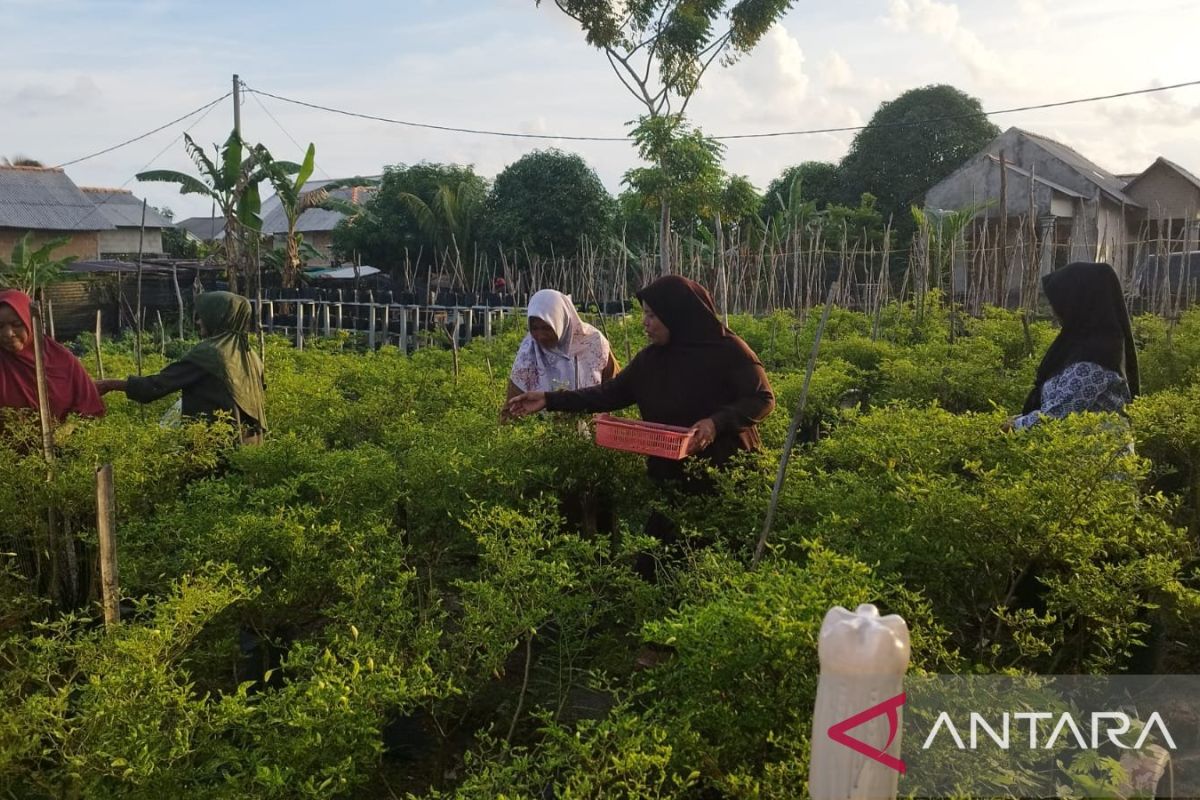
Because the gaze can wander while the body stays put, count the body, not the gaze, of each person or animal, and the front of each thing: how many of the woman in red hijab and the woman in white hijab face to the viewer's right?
0

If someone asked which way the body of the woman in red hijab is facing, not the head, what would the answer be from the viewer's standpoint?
toward the camera

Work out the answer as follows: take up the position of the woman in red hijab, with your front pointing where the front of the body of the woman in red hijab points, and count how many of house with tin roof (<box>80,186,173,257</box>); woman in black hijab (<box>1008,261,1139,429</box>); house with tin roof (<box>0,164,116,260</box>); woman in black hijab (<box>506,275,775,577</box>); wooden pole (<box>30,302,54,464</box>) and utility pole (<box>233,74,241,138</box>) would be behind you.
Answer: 3

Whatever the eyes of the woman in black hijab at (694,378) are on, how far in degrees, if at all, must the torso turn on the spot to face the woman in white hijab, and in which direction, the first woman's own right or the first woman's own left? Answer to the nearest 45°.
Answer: approximately 90° to the first woman's own right

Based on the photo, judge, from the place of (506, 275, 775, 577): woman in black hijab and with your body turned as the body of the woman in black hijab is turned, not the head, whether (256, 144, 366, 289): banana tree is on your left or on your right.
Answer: on your right

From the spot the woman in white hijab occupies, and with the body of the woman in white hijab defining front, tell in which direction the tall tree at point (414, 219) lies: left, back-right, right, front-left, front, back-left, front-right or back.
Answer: back-right

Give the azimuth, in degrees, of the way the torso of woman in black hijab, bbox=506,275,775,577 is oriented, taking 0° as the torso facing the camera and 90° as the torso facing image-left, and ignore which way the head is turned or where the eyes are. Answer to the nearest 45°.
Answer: approximately 45°

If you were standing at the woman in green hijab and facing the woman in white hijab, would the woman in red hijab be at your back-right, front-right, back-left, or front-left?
back-right

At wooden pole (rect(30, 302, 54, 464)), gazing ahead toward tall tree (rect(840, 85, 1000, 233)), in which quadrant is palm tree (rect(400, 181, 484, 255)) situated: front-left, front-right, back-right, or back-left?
front-left

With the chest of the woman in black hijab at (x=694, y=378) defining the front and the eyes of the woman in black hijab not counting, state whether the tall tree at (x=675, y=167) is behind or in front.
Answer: behind

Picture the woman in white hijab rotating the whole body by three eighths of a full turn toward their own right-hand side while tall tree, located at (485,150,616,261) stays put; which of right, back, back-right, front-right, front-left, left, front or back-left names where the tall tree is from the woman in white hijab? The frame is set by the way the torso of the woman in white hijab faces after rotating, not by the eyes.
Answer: front

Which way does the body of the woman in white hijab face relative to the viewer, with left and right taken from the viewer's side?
facing the viewer and to the left of the viewer

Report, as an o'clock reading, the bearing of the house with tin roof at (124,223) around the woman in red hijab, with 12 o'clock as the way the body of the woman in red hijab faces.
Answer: The house with tin roof is roughly at 6 o'clock from the woman in red hijab.

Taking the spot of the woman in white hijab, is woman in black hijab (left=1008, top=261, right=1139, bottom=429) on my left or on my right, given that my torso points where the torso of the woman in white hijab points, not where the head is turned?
on my left

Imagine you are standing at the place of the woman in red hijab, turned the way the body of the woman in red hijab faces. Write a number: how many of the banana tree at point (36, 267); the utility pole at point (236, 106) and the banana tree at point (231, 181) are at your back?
3
